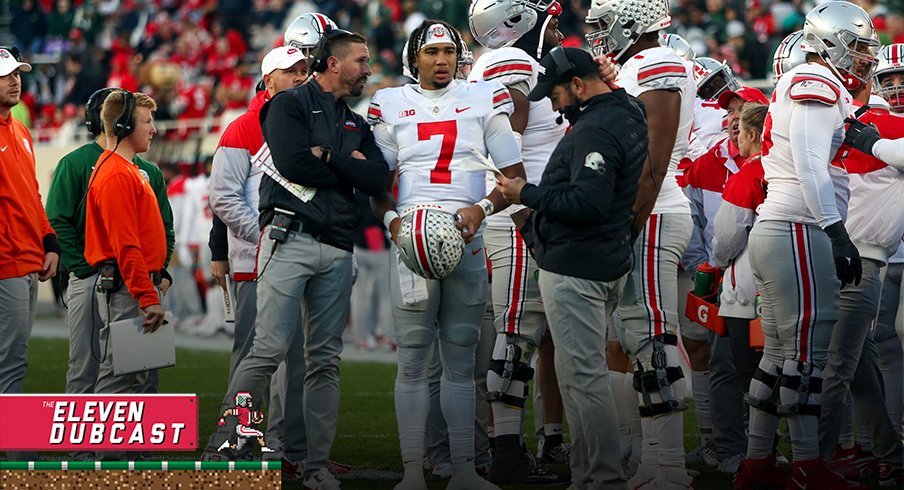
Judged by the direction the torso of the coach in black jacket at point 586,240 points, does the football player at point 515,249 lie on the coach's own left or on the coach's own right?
on the coach's own right

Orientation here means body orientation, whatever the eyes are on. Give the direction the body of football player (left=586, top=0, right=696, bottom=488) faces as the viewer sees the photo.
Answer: to the viewer's left

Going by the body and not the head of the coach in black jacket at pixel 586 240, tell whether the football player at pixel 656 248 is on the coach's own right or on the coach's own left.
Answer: on the coach's own right

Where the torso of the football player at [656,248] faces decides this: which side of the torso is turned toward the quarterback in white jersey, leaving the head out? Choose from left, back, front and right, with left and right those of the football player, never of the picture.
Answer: front

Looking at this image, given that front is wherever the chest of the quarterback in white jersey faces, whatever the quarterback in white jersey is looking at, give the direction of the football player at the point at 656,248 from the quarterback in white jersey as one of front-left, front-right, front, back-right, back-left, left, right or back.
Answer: left

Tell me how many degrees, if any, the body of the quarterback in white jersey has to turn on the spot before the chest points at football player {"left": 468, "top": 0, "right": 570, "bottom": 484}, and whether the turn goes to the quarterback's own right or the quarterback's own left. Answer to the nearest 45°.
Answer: approximately 135° to the quarterback's own left

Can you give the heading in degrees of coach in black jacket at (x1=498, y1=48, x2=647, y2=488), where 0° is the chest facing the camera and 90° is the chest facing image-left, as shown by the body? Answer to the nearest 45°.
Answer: approximately 90°

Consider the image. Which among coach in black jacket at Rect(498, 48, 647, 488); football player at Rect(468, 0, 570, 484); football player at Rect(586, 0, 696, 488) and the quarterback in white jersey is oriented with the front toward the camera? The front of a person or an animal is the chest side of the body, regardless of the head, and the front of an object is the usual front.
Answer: the quarterback in white jersey

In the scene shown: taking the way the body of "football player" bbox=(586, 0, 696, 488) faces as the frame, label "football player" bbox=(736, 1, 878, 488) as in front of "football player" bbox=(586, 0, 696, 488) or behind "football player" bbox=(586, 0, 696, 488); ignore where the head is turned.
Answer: behind

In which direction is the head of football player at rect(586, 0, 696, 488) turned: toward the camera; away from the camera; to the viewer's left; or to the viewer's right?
to the viewer's left

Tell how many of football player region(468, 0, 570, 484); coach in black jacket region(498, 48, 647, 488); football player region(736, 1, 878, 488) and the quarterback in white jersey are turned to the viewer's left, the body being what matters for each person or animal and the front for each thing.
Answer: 1
